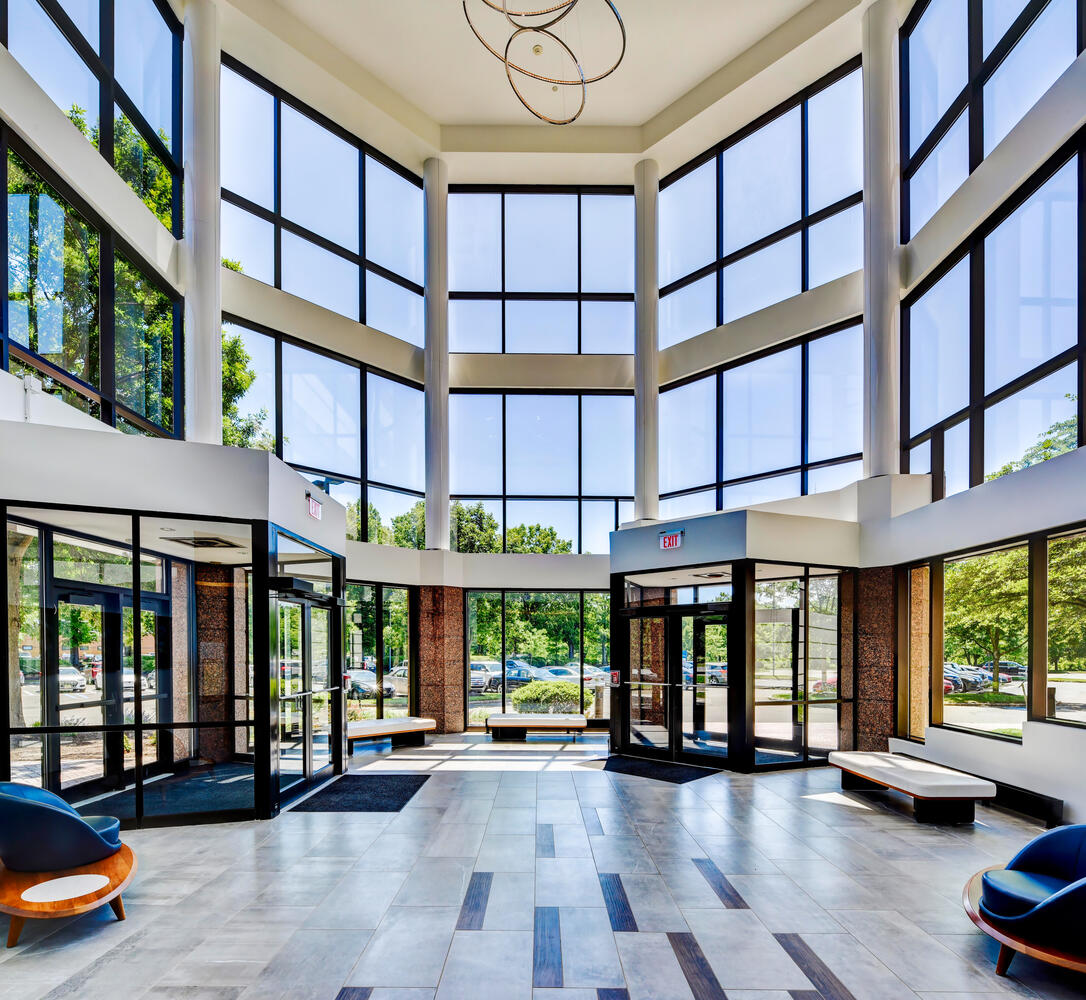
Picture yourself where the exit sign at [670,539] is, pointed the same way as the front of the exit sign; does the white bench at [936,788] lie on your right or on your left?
on your left

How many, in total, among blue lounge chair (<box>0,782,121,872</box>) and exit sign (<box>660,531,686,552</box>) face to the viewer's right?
1

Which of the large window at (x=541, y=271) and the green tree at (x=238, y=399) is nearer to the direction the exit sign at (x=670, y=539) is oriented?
the green tree

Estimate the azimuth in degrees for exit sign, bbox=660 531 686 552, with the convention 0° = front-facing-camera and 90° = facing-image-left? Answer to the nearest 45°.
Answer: approximately 45°

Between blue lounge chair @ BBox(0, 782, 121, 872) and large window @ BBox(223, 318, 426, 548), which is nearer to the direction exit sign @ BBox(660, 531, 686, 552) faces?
the blue lounge chair

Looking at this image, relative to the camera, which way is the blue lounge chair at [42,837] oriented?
to the viewer's right

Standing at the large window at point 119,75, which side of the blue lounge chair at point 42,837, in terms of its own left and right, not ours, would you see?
left

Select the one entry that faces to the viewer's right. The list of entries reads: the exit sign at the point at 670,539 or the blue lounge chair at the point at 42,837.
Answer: the blue lounge chair

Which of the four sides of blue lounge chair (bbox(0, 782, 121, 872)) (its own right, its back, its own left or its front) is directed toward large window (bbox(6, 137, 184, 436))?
left
